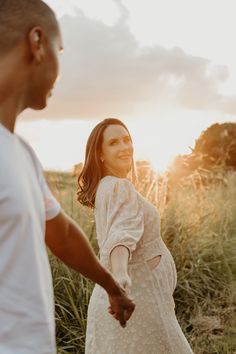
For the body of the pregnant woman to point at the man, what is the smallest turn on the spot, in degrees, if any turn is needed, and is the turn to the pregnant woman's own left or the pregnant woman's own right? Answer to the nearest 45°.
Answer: approximately 90° to the pregnant woman's own right

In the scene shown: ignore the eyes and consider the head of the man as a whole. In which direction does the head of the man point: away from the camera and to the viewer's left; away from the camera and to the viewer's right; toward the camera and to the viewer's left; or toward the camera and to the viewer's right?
away from the camera and to the viewer's right
